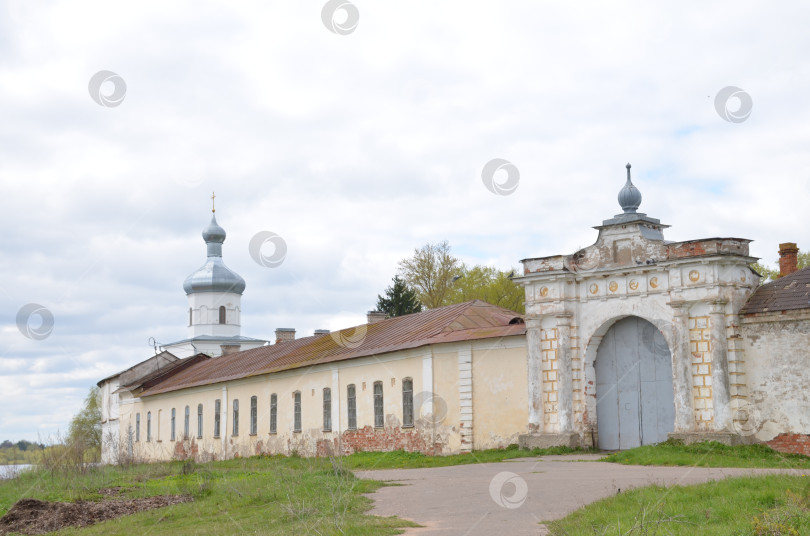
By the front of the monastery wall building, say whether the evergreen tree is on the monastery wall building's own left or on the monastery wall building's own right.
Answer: on the monastery wall building's own right

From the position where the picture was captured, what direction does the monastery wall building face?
facing the viewer and to the left of the viewer
